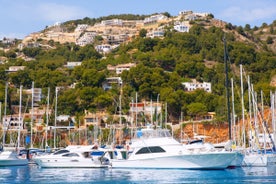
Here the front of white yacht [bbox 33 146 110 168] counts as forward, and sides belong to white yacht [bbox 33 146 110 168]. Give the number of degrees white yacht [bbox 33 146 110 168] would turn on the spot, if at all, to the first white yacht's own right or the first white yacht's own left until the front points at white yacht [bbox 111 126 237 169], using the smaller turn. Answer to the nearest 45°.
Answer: approximately 135° to the first white yacht's own left

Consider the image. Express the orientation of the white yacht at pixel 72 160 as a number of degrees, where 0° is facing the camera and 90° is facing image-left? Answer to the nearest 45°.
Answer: approximately 90°
